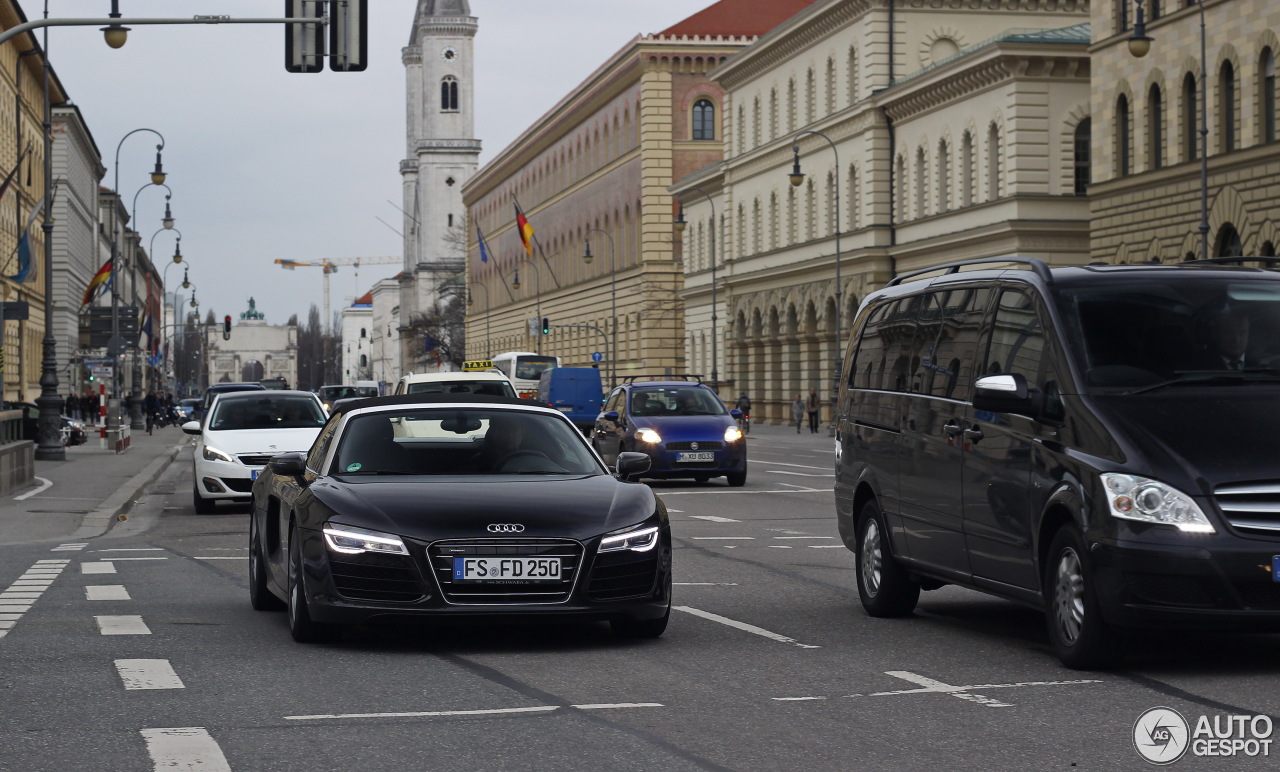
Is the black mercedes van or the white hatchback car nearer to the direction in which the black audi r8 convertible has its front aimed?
the black mercedes van

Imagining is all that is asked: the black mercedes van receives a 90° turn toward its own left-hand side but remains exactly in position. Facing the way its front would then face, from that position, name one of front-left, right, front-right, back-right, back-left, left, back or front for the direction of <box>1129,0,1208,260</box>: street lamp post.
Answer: front-left

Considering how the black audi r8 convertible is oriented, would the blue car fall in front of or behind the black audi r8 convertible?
behind

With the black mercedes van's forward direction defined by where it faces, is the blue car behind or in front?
behind

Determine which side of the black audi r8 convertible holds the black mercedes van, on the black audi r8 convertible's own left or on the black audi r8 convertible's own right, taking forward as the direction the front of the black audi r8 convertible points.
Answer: on the black audi r8 convertible's own left

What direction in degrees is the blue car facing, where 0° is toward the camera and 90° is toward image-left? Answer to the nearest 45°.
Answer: approximately 0°

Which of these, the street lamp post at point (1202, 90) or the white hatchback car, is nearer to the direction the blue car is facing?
the white hatchback car

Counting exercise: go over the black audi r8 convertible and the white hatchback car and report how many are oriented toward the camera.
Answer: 2

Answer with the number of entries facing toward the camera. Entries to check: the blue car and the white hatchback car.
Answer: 2

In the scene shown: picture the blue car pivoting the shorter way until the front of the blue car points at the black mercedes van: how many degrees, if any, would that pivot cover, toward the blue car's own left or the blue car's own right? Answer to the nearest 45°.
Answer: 0° — it already faces it

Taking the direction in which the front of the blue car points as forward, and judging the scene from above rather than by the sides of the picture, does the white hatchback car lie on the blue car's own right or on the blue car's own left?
on the blue car's own right

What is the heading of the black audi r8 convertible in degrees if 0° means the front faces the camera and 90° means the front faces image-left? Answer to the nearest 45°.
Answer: approximately 0°
